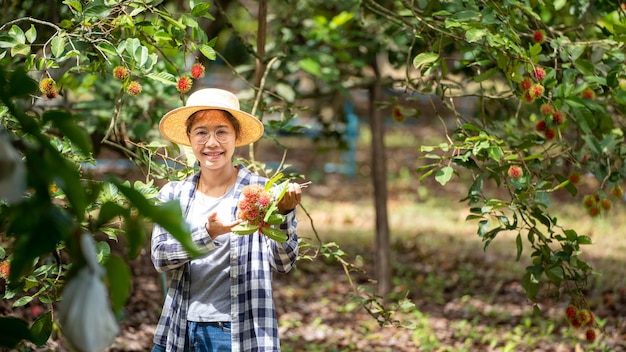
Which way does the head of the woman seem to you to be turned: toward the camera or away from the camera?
toward the camera

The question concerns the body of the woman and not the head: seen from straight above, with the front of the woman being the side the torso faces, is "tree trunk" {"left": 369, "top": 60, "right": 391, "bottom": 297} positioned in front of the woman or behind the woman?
behind

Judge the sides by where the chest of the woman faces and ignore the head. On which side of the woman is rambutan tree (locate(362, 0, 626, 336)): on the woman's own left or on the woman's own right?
on the woman's own left

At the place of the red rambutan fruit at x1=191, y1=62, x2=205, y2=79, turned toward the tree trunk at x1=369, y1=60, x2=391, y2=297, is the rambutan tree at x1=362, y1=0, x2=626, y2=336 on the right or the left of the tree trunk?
right

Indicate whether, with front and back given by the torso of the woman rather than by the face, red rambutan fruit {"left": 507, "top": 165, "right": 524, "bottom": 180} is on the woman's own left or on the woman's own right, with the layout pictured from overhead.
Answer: on the woman's own left
